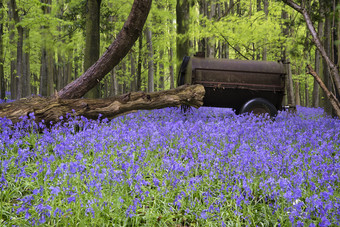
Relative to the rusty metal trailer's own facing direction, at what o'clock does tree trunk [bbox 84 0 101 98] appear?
The tree trunk is roughly at 12 o'clock from the rusty metal trailer.

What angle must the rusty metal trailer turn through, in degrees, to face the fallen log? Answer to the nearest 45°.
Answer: approximately 45° to its left

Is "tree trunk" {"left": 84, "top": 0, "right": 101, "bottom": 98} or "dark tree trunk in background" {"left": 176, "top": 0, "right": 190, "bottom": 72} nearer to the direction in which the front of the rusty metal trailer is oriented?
the tree trunk

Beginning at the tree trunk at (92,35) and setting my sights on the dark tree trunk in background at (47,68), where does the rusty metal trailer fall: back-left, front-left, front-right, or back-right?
back-right

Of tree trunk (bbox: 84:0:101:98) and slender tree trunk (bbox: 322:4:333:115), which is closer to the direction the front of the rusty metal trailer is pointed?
the tree trunk

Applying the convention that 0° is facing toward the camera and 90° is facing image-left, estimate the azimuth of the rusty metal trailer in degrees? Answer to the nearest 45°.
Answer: approximately 90°

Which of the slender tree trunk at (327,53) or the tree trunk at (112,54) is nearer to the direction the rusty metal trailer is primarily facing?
the tree trunk

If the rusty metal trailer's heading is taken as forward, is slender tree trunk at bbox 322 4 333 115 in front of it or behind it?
behind
